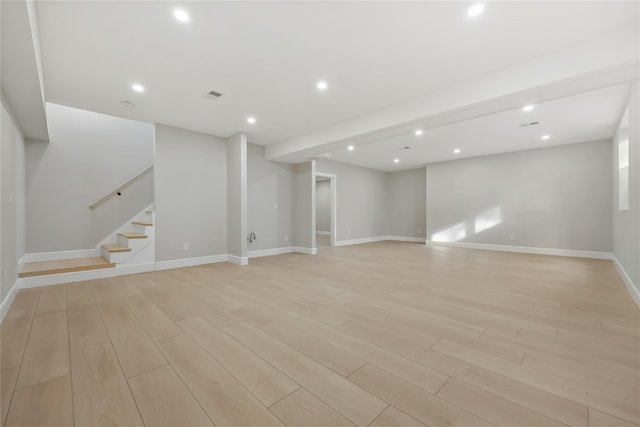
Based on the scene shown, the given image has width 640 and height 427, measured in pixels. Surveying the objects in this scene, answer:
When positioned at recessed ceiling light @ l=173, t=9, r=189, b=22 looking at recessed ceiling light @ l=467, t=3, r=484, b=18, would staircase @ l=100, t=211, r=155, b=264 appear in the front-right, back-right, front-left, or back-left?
back-left

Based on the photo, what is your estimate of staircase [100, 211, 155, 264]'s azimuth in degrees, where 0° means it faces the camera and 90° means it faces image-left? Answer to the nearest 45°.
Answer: approximately 90°

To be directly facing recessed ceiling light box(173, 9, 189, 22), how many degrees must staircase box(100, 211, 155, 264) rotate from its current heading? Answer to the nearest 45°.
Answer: approximately 90° to its left

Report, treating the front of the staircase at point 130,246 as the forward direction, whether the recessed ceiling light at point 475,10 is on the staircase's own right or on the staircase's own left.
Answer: on the staircase's own left
